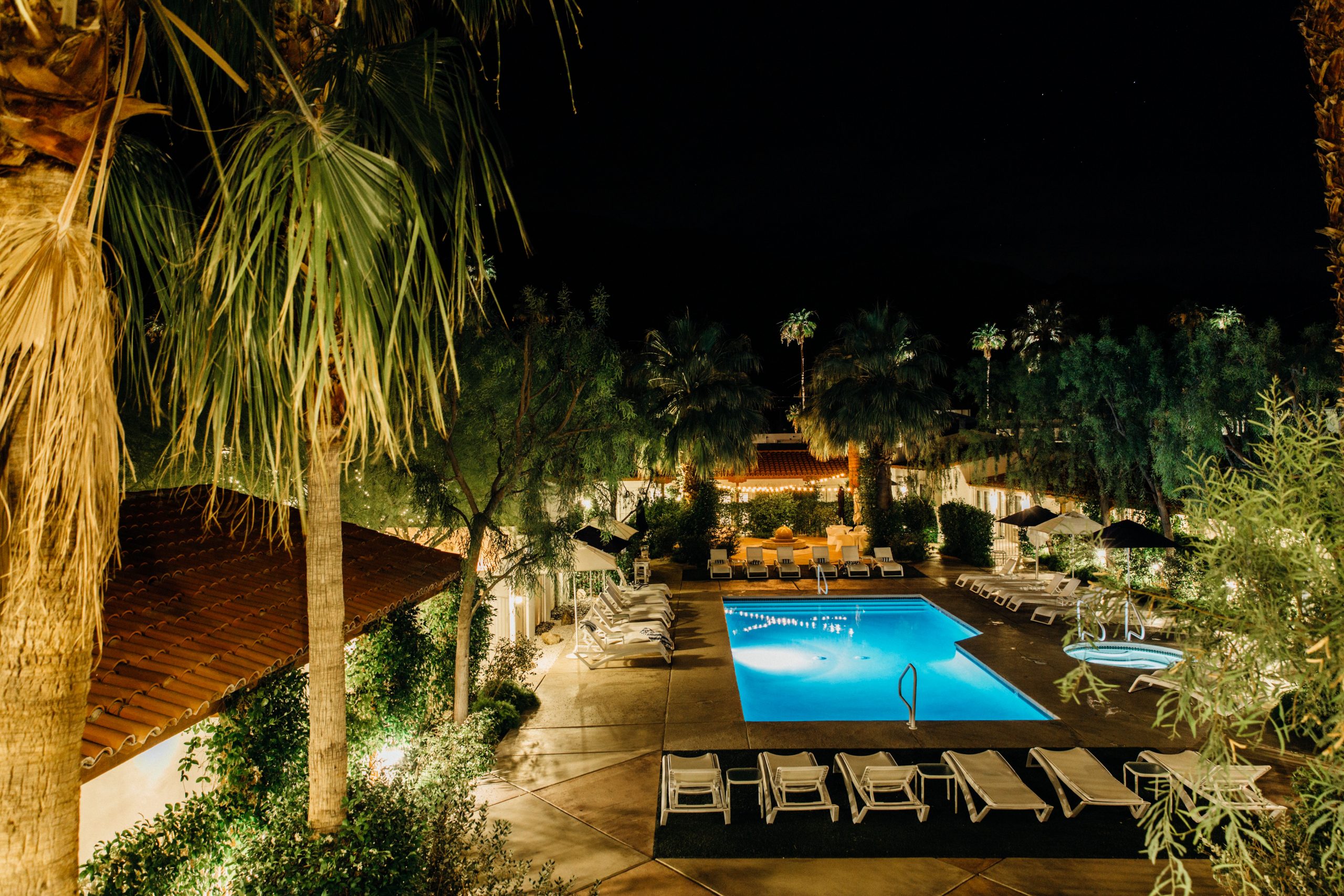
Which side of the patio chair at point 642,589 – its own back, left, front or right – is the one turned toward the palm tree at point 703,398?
left

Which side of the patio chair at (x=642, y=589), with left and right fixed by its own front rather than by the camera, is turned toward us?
right

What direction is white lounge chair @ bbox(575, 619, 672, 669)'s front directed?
to the viewer's right

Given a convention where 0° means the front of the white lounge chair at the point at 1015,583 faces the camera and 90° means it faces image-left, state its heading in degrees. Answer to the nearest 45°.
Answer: approximately 90°

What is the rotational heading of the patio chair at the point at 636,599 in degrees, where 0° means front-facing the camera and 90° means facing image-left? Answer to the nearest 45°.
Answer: approximately 270°

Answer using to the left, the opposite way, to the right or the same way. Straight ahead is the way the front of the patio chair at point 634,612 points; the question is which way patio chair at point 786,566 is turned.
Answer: to the right

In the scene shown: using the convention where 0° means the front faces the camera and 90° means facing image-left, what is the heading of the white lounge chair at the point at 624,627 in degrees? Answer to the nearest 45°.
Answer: approximately 270°
